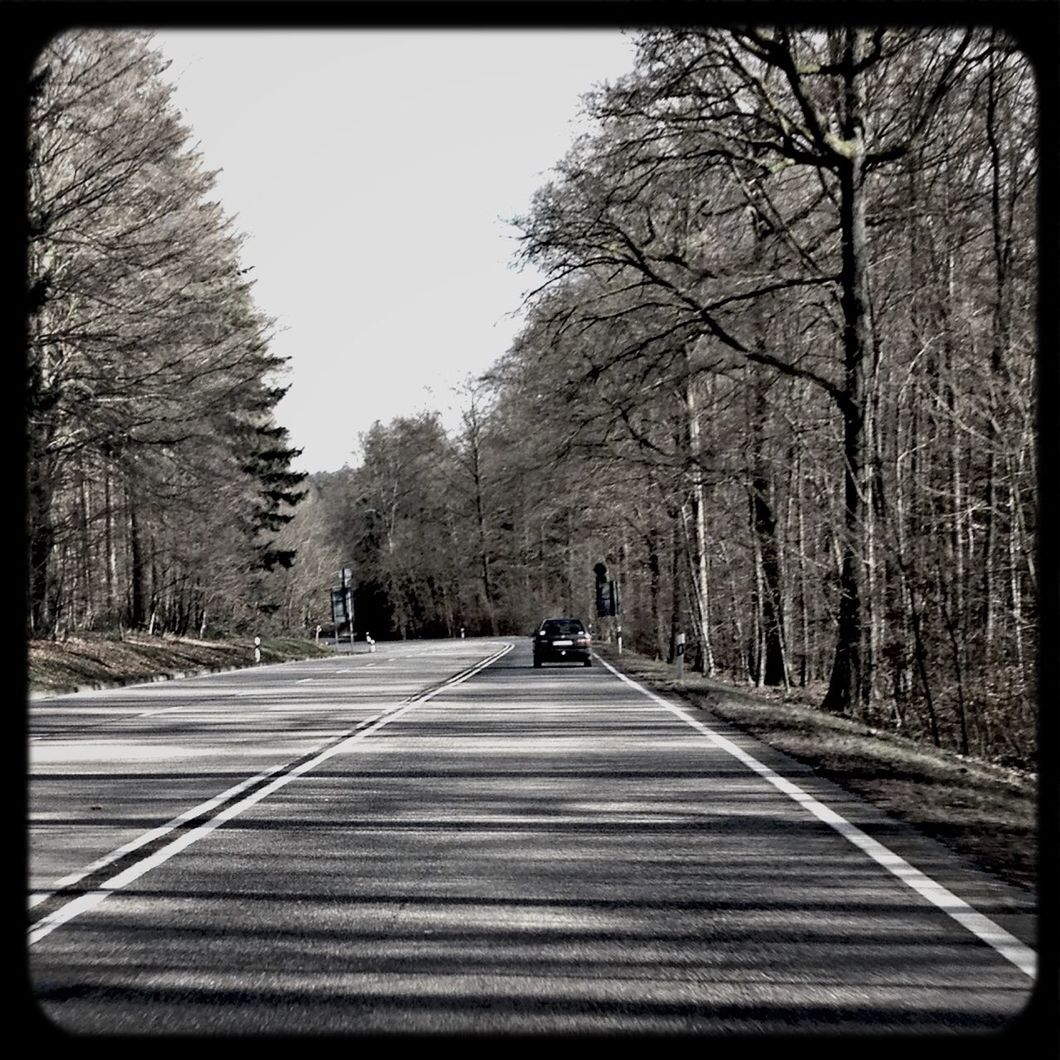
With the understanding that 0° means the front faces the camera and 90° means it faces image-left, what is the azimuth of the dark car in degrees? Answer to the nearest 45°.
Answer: approximately 180°
